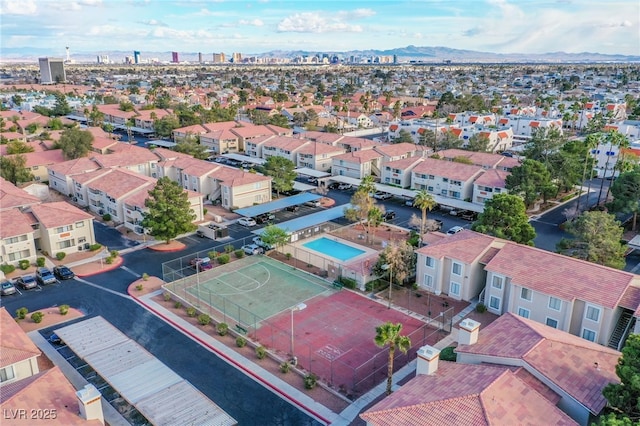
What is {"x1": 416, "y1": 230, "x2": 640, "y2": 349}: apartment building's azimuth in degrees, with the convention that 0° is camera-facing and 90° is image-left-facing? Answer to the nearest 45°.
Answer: approximately 45°

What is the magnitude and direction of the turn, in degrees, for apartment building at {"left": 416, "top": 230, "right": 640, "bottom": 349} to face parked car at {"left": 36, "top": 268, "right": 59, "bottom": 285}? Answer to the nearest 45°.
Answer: approximately 45° to its right

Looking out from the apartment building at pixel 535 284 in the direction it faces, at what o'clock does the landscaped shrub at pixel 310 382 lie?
The landscaped shrub is roughly at 12 o'clock from the apartment building.

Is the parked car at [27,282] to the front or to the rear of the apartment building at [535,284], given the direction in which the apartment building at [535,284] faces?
to the front

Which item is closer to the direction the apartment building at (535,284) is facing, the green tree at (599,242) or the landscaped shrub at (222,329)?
the landscaped shrub

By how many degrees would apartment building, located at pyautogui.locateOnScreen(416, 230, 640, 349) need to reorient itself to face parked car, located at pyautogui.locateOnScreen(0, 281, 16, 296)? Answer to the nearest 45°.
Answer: approximately 45° to its right

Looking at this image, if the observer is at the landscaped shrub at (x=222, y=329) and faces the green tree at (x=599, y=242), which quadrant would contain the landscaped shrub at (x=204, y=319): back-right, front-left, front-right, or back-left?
back-left

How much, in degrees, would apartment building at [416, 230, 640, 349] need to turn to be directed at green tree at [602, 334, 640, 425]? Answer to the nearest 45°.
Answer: approximately 45° to its left

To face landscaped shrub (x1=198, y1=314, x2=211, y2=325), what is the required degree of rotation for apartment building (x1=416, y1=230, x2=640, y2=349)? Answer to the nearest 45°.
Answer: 0° — it already faces it

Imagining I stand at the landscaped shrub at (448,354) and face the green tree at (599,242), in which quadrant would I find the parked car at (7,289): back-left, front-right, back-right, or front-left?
back-left

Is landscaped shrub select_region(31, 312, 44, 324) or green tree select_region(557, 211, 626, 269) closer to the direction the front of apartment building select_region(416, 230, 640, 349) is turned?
the landscaped shrub

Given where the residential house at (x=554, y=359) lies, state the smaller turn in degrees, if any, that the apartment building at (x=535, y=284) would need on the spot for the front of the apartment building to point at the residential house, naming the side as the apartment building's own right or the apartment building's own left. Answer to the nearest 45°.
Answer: approximately 45° to the apartment building's own left
